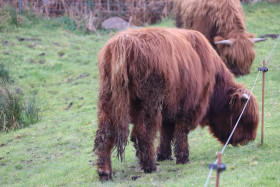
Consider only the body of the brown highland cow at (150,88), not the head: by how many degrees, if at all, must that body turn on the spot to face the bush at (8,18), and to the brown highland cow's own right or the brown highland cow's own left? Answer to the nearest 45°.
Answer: approximately 90° to the brown highland cow's own left

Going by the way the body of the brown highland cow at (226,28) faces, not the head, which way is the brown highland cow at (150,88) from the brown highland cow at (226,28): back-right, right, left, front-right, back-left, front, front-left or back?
front-right

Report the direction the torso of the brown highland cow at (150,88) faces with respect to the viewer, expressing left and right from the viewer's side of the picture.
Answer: facing away from the viewer and to the right of the viewer

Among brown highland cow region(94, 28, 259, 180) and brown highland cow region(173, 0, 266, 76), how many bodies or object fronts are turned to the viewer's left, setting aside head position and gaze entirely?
0

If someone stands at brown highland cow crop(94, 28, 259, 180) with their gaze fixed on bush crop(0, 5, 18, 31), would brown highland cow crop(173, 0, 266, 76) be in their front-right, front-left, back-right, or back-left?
front-right

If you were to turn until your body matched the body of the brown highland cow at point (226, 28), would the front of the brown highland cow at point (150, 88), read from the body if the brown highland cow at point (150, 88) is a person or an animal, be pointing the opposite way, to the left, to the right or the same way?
to the left

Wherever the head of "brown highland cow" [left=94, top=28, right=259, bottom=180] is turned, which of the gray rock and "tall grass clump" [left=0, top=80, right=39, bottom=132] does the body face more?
the gray rock

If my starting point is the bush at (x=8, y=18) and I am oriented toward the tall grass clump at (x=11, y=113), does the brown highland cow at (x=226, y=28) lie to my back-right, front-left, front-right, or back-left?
front-left

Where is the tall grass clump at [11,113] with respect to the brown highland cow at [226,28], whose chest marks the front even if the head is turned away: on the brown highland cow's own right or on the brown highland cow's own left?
on the brown highland cow's own right

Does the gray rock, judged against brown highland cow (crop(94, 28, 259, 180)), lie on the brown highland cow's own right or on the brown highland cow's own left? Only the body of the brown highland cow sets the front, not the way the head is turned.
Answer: on the brown highland cow's own left
